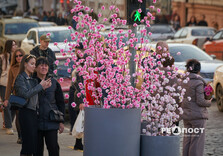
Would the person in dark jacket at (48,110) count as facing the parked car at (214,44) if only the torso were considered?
no

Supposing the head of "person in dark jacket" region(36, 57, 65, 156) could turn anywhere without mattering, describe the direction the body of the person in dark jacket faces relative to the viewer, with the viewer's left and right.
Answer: facing the viewer

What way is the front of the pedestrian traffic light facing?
toward the camera

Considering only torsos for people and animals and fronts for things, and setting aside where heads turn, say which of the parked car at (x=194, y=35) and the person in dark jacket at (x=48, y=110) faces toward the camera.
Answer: the person in dark jacket
